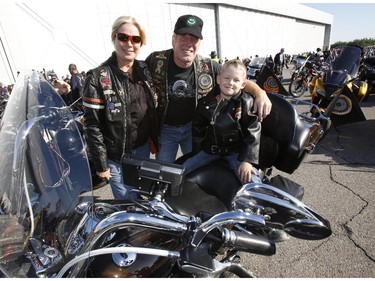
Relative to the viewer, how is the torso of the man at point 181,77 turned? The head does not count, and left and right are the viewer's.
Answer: facing the viewer

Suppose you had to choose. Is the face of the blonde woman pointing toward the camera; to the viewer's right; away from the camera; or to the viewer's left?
toward the camera

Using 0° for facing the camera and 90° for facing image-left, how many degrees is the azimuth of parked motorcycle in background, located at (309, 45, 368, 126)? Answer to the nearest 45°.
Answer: approximately 45°

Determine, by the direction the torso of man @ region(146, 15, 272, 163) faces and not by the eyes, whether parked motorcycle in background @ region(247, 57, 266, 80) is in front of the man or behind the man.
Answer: behind

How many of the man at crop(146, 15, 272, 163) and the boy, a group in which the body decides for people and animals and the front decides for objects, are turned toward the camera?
2

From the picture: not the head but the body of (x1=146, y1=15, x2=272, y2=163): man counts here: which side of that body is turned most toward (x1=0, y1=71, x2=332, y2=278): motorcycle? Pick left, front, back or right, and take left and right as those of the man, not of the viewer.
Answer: front

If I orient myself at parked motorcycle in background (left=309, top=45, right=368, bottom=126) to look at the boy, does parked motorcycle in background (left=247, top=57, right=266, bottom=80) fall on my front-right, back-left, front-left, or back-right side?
back-right

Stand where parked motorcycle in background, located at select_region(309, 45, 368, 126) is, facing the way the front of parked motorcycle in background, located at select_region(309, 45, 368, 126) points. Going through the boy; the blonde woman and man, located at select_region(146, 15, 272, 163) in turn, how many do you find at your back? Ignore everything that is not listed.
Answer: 0

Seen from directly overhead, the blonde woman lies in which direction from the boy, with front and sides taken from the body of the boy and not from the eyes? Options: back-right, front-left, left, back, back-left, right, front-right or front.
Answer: right

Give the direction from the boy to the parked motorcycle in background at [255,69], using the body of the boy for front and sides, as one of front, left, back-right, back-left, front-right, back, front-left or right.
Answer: back

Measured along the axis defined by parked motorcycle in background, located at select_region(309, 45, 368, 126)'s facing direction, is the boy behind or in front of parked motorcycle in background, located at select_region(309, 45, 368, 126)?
in front

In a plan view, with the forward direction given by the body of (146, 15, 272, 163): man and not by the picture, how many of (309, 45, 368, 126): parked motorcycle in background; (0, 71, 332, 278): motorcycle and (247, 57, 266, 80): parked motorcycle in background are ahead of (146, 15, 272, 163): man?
1

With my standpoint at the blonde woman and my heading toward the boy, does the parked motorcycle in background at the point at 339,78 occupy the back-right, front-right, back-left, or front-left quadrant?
front-left

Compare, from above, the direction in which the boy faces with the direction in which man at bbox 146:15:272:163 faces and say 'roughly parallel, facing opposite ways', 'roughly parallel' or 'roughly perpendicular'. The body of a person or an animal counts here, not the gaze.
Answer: roughly parallel

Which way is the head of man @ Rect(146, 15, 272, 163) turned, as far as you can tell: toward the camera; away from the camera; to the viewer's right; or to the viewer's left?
toward the camera

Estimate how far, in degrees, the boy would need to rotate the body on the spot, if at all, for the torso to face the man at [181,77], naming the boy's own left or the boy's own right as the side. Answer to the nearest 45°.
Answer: approximately 135° to the boy's own right
